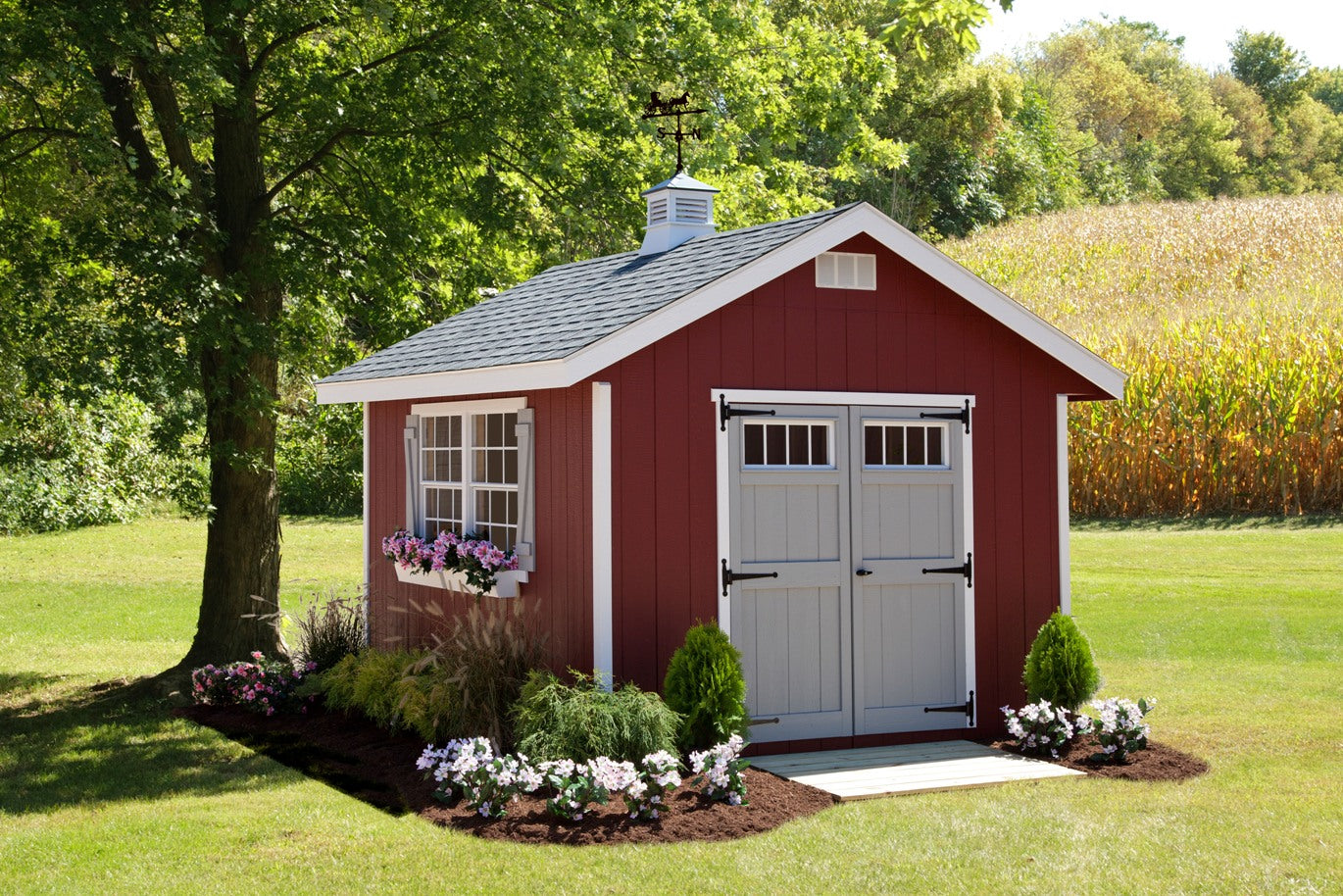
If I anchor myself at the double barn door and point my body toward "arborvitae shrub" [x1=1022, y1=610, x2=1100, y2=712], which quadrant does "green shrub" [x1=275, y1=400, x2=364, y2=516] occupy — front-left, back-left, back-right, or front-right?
back-left

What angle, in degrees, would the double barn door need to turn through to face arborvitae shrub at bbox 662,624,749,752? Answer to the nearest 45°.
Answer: approximately 45° to its right

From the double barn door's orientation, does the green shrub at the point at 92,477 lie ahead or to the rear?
to the rear

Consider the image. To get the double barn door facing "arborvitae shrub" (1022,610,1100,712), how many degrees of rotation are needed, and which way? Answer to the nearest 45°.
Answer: approximately 90° to its left

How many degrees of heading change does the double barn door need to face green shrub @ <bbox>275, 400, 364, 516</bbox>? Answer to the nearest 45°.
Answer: approximately 135° to its right

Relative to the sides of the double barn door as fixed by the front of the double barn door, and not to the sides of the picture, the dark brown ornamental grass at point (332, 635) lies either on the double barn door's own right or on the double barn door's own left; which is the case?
on the double barn door's own right

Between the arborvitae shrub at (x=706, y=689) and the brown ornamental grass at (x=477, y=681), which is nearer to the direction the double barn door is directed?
the arborvitae shrub

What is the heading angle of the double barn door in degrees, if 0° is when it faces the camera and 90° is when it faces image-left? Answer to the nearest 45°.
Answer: approximately 0°

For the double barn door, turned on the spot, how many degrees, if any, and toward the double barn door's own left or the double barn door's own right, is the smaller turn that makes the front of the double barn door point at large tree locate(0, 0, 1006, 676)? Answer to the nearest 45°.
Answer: approximately 135° to the double barn door's own right
